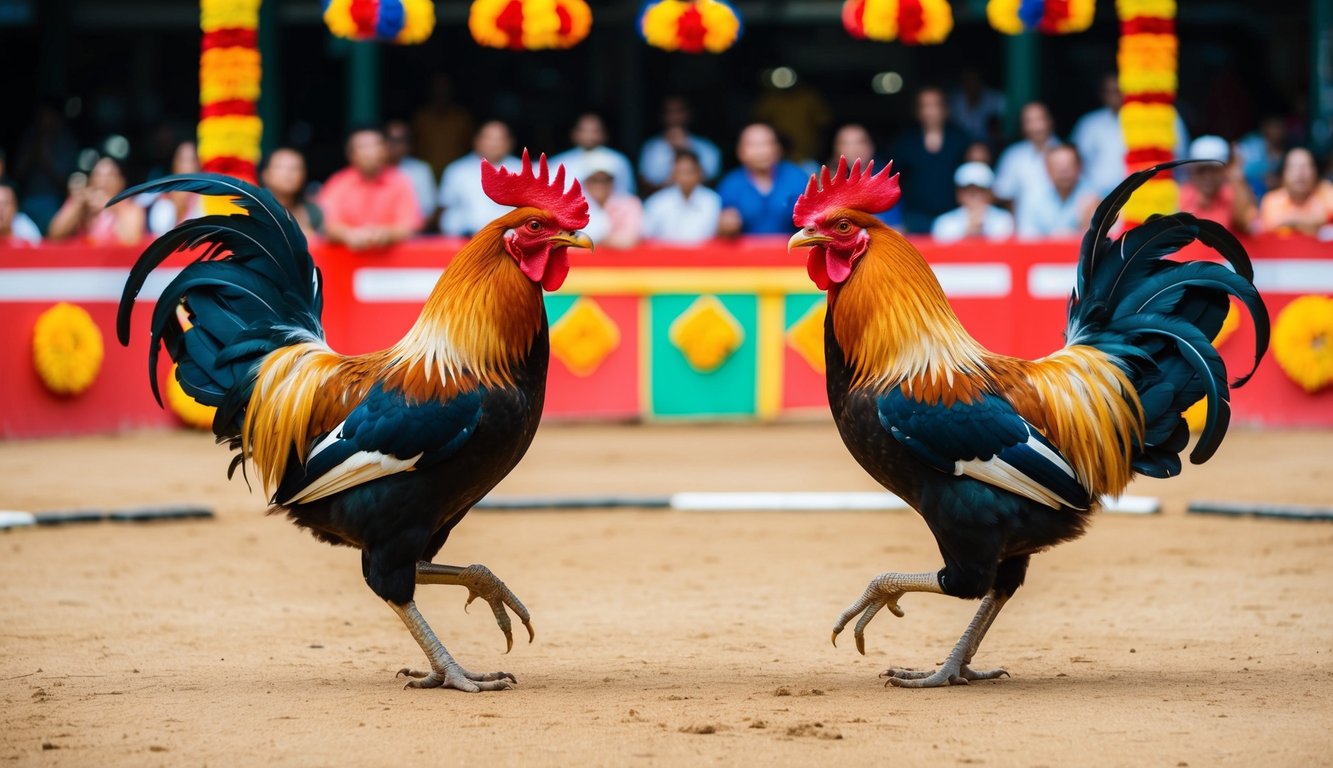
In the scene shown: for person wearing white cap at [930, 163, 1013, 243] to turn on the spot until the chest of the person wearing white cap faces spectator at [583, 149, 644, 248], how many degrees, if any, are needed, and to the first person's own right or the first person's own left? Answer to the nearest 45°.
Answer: approximately 90° to the first person's own right

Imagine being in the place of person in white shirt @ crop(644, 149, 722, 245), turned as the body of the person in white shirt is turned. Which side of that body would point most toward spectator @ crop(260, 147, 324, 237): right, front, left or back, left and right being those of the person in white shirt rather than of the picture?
right

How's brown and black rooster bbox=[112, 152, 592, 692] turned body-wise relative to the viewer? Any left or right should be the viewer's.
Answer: facing to the right of the viewer

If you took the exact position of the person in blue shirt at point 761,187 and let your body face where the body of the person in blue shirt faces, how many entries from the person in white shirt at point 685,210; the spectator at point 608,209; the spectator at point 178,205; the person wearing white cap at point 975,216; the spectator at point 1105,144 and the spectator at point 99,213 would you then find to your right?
4

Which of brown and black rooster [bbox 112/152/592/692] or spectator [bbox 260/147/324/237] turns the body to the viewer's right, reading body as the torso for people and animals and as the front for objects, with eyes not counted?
the brown and black rooster

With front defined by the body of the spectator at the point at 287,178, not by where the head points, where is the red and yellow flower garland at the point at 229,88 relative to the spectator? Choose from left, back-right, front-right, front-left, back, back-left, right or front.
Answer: front-right

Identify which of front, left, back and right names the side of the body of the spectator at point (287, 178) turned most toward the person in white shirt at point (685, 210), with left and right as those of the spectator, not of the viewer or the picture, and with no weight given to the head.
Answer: left
